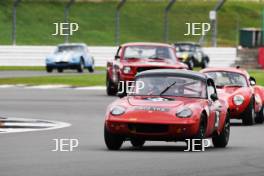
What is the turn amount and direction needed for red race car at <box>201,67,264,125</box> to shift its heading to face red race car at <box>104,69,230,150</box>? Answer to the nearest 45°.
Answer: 0° — it already faces it

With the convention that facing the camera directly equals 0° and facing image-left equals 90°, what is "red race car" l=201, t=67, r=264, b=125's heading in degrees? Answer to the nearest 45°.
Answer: approximately 0°
